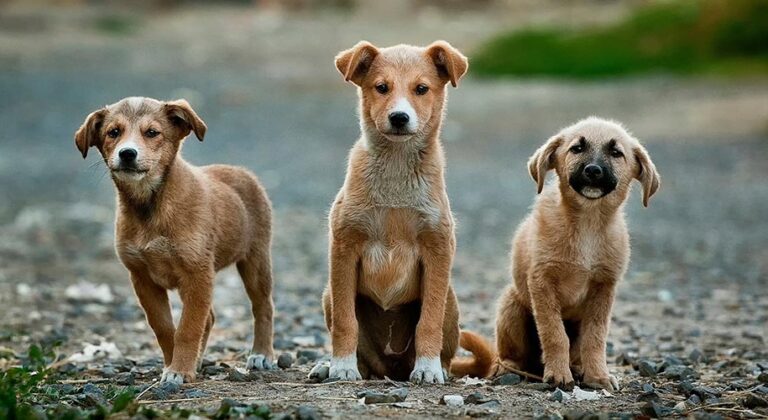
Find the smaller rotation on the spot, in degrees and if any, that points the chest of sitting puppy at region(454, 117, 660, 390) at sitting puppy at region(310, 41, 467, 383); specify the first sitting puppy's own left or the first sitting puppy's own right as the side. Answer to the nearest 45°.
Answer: approximately 135° to the first sitting puppy's own right

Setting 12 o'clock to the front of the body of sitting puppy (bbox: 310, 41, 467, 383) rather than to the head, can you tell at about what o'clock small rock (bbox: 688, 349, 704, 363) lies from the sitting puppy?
The small rock is roughly at 8 o'clock from the sitting puppy.

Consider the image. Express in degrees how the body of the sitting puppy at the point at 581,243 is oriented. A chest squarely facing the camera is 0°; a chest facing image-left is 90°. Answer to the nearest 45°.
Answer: approximately 315°

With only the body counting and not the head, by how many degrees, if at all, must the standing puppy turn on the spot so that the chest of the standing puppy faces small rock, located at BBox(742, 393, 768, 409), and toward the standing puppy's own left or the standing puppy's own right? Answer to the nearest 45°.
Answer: approximately 135° to the standing puppy's own left

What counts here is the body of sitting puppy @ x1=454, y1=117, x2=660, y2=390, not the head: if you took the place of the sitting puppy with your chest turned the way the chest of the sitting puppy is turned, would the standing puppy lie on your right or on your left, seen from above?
on your right

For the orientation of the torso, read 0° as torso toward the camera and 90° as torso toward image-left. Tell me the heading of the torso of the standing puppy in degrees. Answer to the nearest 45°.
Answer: approximately 45°

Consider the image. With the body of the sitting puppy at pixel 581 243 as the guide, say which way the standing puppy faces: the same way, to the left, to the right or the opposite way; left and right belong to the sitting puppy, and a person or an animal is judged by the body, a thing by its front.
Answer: to the right
